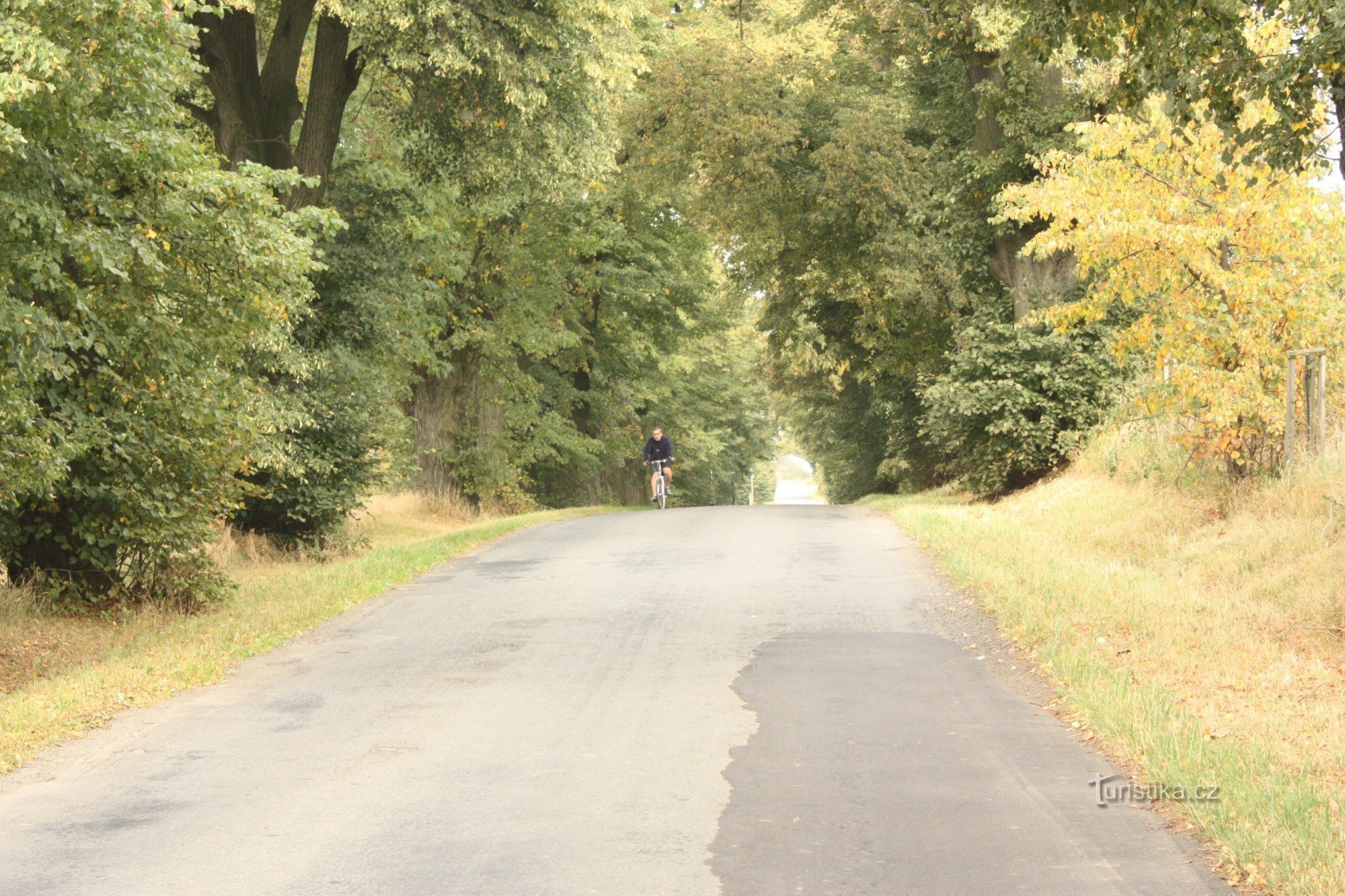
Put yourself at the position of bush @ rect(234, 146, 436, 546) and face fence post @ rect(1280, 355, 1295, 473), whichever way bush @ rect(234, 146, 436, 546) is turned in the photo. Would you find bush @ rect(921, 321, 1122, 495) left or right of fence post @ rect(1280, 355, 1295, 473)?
left

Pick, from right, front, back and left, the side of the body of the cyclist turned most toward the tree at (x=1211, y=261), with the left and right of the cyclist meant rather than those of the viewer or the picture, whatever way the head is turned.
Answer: front

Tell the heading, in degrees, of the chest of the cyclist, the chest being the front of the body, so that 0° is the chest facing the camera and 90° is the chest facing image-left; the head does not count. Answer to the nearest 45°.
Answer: approximately 0°

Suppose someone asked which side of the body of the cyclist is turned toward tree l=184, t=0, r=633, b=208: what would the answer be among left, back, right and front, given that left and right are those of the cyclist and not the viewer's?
front

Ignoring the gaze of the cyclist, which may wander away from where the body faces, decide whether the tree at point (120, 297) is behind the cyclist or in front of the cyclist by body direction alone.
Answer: in front
